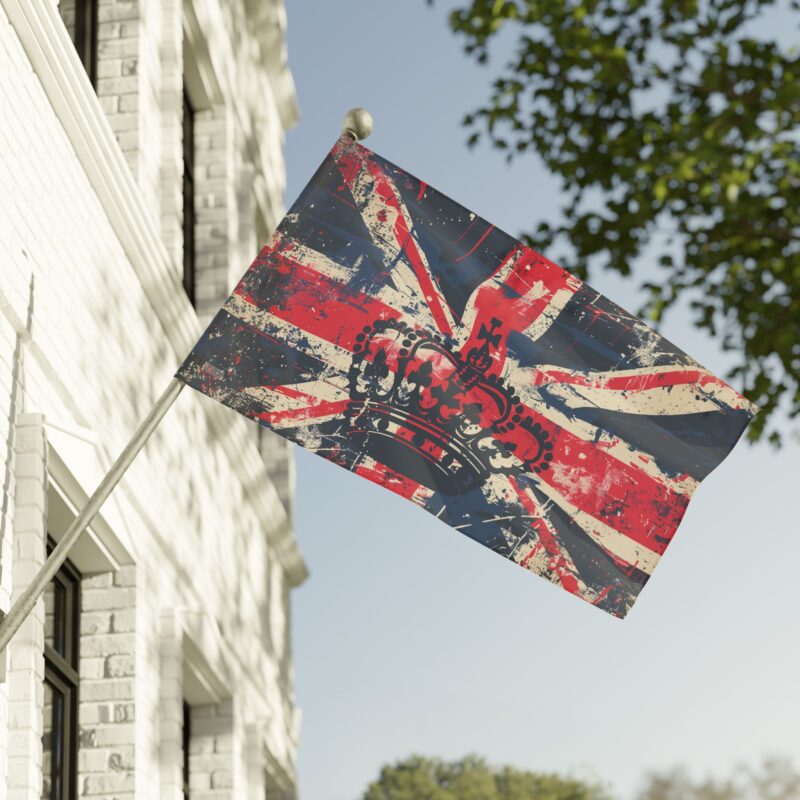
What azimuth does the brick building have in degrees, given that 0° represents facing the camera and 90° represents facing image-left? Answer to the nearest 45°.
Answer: approximately 270°

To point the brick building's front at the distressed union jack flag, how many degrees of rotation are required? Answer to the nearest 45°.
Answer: approximately 45° to its right
